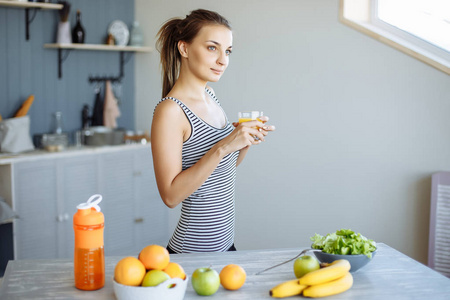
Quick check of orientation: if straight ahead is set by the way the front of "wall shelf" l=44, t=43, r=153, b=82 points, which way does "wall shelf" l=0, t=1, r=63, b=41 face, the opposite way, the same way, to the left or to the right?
the same way

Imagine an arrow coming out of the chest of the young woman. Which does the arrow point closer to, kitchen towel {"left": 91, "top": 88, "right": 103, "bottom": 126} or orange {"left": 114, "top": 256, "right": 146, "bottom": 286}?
the orange

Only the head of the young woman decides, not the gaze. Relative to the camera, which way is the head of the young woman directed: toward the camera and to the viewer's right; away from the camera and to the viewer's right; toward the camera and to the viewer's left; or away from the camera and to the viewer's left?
toward the camera and to the viewer's right

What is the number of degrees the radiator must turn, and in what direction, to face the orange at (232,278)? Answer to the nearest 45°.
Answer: approximately 45° to its right

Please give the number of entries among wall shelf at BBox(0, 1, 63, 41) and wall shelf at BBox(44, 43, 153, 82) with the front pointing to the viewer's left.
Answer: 0

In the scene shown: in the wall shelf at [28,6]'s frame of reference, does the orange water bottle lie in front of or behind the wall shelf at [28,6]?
in front

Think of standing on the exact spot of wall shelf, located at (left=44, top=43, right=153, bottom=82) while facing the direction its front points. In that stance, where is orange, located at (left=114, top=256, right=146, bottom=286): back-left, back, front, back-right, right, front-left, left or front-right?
front-right

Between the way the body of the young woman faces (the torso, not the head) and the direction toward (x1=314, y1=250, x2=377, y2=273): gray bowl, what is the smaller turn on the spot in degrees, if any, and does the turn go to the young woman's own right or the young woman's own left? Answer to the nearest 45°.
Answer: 0° — they already face it

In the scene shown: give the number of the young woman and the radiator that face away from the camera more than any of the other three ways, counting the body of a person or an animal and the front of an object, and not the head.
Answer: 0

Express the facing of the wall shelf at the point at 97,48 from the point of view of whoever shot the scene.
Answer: facing the viewer and to the right of the viewer

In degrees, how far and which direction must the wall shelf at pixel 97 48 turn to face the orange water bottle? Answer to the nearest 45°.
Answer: approximately 45° to its right

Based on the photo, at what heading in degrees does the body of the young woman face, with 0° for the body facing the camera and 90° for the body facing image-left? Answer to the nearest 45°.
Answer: approximately 315°

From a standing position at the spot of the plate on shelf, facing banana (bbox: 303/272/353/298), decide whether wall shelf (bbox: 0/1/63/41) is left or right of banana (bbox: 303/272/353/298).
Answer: right

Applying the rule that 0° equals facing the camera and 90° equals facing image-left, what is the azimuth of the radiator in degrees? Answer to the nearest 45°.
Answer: approximately 45°
